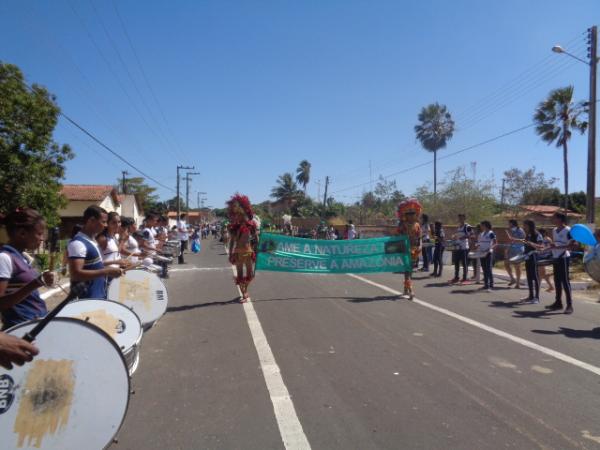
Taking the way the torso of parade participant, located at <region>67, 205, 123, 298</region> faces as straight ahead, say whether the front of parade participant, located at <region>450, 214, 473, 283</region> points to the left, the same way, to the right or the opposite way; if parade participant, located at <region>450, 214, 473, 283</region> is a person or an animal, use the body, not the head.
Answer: the opposite way

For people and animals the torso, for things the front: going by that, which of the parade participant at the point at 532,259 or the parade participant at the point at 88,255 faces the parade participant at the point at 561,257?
the parade participant at the point at 88,255

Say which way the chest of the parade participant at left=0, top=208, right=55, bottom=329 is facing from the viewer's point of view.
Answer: to the viewer's right

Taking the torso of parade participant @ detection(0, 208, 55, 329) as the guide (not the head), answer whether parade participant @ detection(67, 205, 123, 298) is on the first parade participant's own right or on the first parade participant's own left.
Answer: on the first parade participant's own left

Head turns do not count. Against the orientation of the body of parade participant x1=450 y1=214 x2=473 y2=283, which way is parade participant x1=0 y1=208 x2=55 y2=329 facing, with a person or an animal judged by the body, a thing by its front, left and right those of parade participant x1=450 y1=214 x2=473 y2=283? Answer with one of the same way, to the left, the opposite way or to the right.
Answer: the opposite way

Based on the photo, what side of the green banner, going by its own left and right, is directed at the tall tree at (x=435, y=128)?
back

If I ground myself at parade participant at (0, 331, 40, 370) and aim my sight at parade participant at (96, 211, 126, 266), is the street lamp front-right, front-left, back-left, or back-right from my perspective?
front-right

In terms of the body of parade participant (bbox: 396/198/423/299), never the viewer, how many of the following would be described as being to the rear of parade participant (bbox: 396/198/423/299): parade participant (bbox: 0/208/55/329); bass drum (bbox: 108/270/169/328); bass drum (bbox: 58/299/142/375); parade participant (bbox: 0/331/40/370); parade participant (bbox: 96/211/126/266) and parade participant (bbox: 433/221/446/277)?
1

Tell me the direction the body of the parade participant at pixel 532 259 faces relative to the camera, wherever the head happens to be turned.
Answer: to the viewer's left

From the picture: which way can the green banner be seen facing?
toward the camera

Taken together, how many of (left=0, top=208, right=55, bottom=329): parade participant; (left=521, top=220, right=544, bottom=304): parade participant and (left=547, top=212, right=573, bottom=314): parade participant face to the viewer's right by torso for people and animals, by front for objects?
1

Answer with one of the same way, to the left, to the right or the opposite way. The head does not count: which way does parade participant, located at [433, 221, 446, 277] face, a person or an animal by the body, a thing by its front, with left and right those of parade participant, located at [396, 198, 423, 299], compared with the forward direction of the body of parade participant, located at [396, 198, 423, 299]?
to the right

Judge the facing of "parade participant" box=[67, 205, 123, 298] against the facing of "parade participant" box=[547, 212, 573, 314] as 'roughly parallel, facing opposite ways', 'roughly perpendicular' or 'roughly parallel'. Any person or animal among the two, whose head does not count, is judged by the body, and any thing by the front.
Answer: roughly parallel, facing opposite ways

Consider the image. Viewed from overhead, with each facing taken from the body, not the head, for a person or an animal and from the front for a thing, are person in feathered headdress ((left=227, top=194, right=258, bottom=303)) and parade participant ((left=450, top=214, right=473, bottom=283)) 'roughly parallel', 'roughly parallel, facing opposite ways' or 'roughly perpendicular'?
roughly perpendicular

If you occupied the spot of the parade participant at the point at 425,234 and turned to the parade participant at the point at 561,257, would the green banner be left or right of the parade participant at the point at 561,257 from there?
right

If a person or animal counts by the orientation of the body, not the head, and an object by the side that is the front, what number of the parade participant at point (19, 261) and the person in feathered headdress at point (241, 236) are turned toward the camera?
1

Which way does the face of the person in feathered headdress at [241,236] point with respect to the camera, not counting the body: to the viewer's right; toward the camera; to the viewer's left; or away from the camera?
toward the camera

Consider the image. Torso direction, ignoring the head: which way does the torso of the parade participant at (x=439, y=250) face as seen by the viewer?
to the viewer's left

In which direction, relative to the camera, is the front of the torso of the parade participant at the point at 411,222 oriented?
toward the camera
